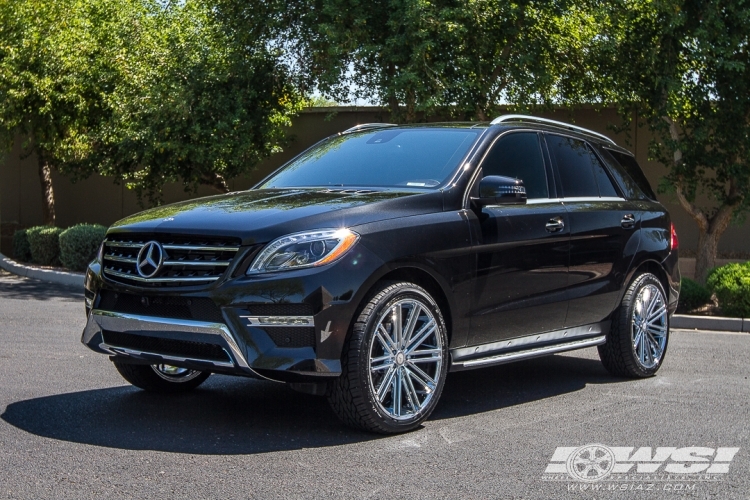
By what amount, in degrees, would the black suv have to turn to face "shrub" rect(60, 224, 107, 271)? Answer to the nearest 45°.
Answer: approximately 90° to its right

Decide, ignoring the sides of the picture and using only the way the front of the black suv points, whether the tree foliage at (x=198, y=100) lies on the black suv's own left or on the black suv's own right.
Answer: on the black suv's own right

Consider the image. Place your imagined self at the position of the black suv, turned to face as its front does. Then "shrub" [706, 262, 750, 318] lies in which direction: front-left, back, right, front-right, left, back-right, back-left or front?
back

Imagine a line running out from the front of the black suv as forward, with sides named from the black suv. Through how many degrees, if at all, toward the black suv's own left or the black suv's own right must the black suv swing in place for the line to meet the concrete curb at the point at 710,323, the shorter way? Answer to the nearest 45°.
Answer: approximately 180°

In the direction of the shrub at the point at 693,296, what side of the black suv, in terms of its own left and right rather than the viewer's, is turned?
back

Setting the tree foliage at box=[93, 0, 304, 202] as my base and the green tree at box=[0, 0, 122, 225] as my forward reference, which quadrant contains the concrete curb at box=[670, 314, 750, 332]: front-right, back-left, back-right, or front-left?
back-left

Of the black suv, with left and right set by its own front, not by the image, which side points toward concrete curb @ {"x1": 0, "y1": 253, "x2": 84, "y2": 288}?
right

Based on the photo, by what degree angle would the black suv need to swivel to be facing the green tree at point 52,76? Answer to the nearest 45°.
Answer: approximately 90° to its right

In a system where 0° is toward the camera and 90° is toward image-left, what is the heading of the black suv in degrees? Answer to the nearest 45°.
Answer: approximately 45°
